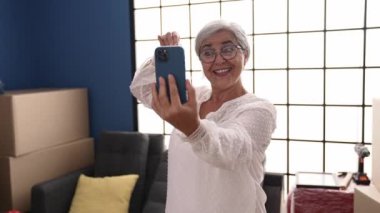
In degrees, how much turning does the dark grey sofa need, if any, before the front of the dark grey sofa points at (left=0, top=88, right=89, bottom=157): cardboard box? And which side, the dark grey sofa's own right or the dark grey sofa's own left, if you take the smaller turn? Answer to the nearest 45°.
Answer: approximately 90° to the dark grey sofa's own right

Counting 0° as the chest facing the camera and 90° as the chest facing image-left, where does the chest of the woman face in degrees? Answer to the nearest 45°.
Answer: approximately 45°

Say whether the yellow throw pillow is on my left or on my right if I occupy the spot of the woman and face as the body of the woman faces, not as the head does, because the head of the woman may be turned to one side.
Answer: on my right

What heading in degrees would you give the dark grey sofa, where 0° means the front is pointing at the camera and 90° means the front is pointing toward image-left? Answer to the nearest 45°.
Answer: approximately 0°

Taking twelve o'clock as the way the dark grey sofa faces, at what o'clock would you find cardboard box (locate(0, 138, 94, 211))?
The cardboard box is roughly at 3 o'clock from the dark grey sofa.

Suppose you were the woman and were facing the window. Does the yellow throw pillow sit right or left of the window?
left

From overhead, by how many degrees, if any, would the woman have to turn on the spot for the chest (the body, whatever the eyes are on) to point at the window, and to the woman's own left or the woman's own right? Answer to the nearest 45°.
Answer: approximately 135° to the woman's own right
